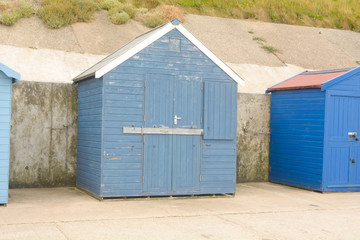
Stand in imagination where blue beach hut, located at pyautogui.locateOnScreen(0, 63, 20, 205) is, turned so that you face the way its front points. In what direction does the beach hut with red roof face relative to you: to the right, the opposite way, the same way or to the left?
the same way

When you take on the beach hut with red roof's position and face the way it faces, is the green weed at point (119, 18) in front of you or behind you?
behind

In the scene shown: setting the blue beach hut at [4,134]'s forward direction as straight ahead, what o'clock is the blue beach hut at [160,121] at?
the blue beach hut at [160,121] is roughly at 9 o'clock from the blue beach hut at [4,134].

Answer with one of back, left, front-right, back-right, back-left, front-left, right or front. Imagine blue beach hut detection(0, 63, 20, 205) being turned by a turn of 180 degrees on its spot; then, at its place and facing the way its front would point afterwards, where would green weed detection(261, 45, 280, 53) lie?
front-right

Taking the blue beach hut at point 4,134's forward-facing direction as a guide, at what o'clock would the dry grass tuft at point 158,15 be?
The dry grass tuft is roughly at 7 o'clock from the blue beach hut.

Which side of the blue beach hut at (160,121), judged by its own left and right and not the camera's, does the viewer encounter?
front

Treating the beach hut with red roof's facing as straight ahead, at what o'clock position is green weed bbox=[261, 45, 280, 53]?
The green weed is roughly at 7 o'clock from the beach hut with red roof.

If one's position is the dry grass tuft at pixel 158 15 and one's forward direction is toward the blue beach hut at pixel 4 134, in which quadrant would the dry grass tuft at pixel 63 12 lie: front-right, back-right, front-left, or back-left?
front-right

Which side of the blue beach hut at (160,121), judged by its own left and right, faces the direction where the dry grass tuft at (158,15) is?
back

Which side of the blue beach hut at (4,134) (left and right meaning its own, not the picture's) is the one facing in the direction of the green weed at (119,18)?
back

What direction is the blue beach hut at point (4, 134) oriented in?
toward the camera

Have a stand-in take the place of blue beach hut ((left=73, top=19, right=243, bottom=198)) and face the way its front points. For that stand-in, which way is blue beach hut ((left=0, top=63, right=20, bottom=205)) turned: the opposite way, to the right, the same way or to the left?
the same way

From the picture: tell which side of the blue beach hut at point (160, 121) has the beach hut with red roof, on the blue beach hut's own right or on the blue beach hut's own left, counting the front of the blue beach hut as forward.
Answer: on the blue beach hut's own left

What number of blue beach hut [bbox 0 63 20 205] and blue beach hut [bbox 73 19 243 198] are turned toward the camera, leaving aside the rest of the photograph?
2

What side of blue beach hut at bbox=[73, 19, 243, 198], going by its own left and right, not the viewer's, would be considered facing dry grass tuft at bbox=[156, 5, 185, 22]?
back

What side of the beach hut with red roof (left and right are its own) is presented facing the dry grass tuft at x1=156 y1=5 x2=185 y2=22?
back
